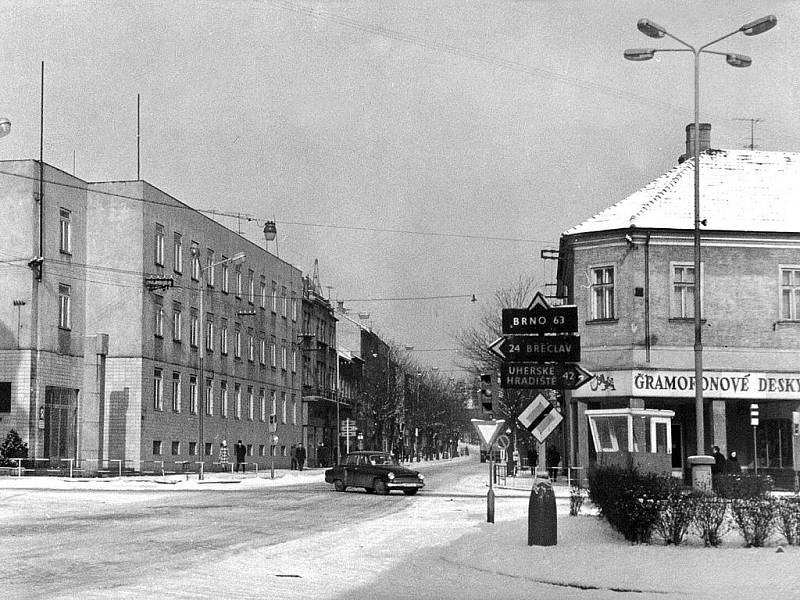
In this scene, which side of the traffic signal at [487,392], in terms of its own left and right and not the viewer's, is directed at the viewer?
front

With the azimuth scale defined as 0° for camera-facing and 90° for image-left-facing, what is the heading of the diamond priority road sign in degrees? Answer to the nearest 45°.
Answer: approximately 0°

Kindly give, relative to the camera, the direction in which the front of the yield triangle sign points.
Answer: facing the viewer

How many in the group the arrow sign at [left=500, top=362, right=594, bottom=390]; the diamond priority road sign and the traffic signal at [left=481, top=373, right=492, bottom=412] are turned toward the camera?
3

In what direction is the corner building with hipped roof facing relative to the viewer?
toward the camera

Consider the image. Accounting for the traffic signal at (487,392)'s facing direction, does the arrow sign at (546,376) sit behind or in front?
in front
